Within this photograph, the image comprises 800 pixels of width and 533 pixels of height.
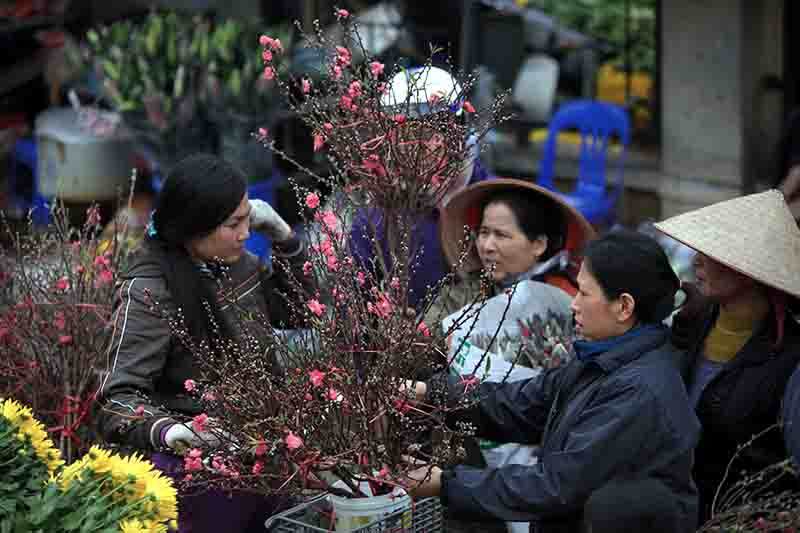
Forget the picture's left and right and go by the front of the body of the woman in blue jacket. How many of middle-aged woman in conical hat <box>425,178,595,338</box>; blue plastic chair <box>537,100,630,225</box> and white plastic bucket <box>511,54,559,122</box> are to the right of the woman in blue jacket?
3

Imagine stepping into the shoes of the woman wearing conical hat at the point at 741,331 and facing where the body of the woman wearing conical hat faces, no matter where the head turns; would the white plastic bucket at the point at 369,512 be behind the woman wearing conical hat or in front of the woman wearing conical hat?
in front

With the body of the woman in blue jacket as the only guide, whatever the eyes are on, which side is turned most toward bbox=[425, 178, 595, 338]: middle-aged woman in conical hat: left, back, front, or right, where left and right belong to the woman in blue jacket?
right

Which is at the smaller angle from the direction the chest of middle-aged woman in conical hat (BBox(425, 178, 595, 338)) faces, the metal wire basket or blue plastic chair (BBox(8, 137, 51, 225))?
the metal wire basket

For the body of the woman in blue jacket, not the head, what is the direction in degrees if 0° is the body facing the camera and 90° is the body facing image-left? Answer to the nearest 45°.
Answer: approximately 90°

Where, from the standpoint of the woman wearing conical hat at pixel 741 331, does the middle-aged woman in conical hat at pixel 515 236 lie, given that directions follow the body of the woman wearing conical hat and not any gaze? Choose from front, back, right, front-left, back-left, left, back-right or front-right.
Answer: right

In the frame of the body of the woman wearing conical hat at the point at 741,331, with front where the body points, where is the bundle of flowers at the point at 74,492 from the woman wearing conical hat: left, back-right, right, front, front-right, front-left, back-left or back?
front

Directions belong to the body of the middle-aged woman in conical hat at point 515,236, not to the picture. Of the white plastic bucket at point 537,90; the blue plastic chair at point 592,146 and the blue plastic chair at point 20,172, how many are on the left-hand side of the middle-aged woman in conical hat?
0

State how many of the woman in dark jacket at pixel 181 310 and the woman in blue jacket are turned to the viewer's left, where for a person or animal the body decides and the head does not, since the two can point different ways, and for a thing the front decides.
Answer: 1

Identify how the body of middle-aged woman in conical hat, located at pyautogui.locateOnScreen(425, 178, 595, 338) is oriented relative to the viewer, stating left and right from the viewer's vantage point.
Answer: facing the viewer and to the left of the viewer

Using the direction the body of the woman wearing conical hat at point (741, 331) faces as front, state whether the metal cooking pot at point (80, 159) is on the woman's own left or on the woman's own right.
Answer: on the woman's own right

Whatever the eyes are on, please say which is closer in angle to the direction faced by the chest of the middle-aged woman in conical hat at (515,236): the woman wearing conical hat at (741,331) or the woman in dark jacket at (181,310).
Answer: the woman in dark jacket

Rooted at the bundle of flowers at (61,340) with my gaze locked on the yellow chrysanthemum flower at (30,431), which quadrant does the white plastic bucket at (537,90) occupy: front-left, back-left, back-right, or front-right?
back-left

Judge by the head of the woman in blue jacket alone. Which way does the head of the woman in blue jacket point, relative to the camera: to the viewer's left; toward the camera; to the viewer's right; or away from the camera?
to the viewer's left

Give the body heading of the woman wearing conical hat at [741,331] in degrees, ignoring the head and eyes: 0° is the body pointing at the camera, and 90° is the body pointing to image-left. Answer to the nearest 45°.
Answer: approximately 45°

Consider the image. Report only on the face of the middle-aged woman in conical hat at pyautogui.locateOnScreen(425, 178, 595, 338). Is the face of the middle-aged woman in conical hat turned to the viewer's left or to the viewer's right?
to the viewer's left

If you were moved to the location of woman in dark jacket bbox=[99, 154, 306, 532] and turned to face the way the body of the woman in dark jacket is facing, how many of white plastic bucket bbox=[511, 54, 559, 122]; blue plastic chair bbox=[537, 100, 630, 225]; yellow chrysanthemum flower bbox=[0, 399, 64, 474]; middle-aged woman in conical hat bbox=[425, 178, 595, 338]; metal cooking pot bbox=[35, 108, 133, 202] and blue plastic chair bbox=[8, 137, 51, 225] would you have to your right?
1

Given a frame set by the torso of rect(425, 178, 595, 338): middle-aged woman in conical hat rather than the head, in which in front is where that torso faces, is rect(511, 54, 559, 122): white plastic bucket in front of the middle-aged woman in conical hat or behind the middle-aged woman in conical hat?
behind

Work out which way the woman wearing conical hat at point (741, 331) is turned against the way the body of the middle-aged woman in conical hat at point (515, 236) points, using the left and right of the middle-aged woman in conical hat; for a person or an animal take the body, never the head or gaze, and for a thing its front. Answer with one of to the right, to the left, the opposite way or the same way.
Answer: the same way
